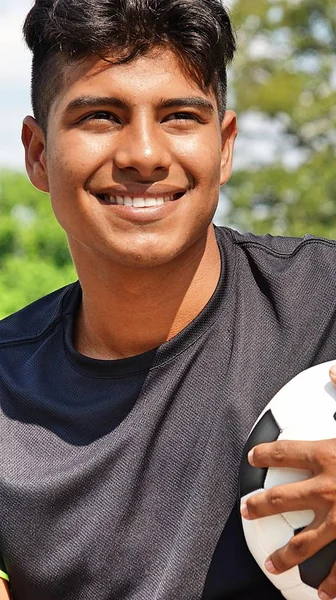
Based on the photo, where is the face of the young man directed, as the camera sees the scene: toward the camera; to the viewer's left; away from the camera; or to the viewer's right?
toward the camera

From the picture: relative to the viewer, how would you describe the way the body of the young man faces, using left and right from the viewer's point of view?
facing the viewer
